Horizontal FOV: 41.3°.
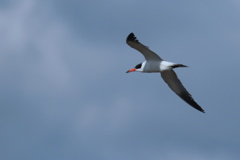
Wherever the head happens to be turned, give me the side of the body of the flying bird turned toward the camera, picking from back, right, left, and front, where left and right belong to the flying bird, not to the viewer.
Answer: left
